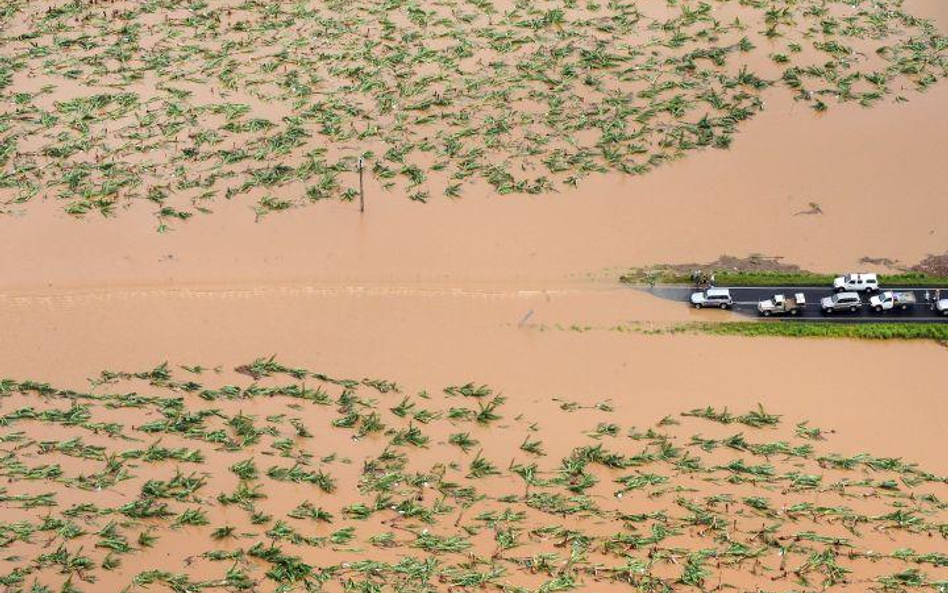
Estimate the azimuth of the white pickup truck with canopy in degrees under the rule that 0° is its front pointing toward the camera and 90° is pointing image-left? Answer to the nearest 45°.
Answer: approximately 90°

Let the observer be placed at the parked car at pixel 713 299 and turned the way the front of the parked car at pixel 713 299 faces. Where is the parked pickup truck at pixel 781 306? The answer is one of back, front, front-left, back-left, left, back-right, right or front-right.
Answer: back

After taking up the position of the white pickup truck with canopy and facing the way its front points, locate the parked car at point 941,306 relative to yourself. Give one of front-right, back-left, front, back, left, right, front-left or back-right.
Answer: back

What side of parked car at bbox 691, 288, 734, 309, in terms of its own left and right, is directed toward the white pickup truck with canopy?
back

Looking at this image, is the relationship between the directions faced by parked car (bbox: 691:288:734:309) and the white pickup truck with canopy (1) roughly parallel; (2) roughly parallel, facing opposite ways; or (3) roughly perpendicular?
roughly parallel

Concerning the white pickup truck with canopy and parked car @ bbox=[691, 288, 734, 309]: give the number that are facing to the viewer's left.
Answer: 2

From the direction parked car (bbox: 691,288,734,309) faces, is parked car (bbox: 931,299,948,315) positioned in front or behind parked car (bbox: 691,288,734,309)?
behind

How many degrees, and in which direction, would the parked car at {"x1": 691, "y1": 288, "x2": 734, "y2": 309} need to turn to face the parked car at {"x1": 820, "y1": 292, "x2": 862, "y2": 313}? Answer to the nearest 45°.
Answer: approximately 180°

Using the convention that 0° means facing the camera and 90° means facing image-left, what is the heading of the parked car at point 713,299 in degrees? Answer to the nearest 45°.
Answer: approximately 90°

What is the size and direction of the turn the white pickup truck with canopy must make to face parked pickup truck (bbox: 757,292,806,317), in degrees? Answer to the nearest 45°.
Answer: approximately 45° to its left

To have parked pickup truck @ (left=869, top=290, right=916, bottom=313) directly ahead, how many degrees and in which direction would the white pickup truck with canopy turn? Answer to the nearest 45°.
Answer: approximately 180°

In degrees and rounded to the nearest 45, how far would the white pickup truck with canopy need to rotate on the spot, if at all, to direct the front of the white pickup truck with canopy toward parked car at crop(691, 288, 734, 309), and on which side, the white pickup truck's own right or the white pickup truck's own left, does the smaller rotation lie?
approximately 45° to the white pickup truck's own left
